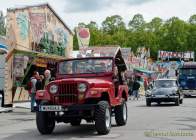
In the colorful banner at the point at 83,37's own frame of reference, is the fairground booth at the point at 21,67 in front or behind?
in front

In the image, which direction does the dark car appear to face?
toward the camera

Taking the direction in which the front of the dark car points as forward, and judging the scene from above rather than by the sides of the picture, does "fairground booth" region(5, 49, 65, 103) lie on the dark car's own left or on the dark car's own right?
on the dark car's own right

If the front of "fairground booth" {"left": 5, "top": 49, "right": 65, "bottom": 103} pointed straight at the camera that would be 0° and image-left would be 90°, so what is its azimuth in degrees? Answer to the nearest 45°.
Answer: approximately 315°

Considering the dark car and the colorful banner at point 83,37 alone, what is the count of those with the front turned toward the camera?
2

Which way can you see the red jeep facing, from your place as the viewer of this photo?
facing the viewer and to the left of the viewer

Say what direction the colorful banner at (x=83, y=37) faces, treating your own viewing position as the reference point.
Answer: facing the viewer

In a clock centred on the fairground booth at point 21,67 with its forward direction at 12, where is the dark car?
The dark car is roughly at 11 o'clock from the fairground booth.

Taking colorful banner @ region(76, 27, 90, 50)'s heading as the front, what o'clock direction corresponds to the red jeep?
The red jeep is roughly at 12 o'clock from the colorful banner.

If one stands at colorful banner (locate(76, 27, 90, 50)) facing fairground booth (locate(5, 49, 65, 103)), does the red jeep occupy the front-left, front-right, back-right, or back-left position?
front-left

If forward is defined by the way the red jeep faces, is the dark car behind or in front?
behind
